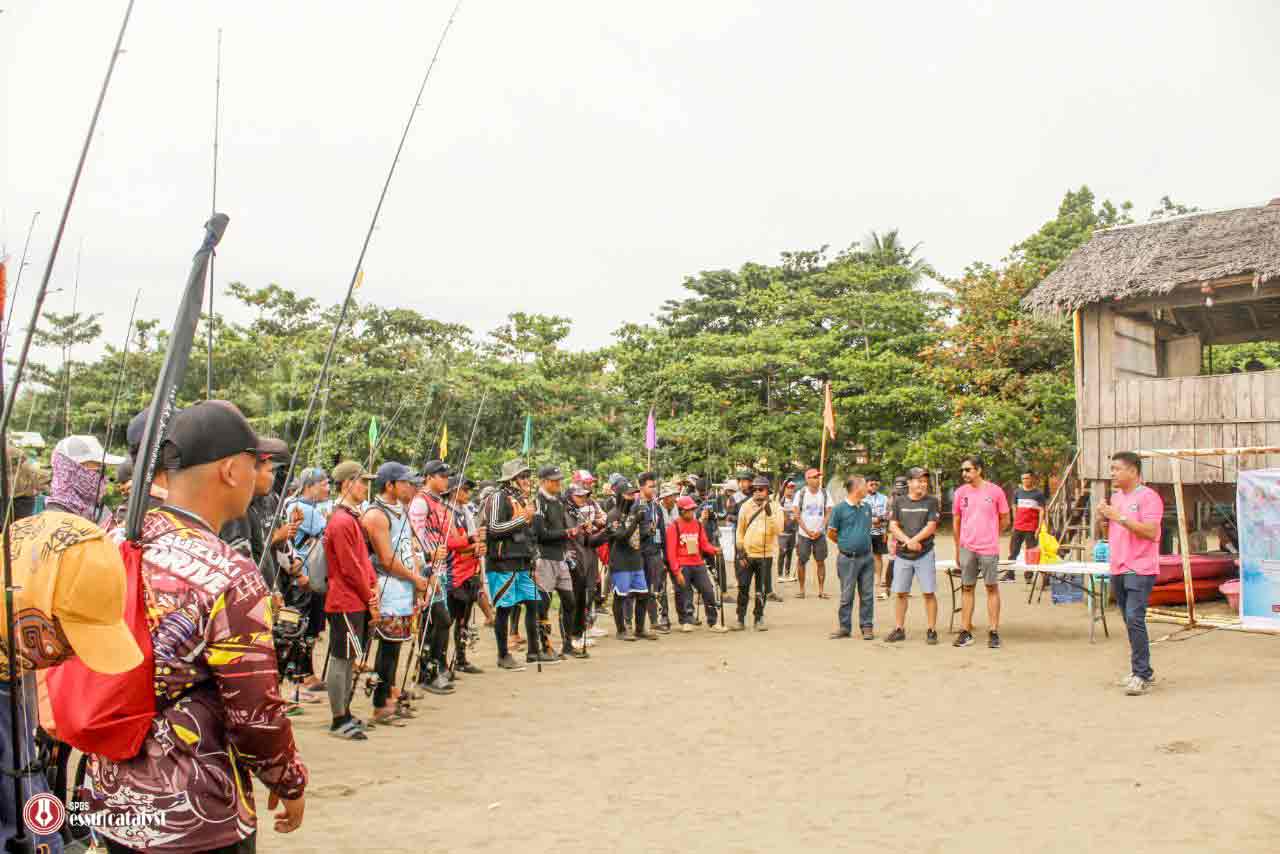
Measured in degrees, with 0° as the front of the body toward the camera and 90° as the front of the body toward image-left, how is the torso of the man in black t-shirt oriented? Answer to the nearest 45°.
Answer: approximately 0°

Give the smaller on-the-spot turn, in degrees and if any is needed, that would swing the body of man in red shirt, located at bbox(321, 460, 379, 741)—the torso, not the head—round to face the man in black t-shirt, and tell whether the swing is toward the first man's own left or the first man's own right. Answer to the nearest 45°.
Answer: approximately 45° to the first man's own left

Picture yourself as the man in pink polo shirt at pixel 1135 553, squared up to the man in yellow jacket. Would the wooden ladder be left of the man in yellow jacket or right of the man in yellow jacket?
right

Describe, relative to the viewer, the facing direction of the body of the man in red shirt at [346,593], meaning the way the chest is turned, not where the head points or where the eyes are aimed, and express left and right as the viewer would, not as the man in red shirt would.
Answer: facing to the right of the viewer

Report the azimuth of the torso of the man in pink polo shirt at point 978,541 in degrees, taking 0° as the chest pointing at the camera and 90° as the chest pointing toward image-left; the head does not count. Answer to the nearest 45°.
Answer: approximately 0°

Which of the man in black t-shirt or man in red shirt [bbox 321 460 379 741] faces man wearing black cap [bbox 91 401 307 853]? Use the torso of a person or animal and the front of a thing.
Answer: the man in black t-shirt

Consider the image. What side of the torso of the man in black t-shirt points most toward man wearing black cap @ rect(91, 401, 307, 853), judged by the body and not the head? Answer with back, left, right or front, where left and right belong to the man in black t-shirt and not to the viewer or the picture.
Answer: front

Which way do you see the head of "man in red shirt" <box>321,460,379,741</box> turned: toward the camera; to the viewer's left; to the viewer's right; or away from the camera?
to the viewer's right

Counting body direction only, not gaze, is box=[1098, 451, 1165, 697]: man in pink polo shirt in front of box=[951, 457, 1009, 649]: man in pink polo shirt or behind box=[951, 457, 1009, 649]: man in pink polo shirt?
in front

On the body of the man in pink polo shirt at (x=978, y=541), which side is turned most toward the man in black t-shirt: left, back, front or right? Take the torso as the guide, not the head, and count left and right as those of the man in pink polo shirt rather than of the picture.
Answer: right

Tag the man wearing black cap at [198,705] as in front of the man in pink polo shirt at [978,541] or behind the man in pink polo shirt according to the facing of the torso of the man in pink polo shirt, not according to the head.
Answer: in front

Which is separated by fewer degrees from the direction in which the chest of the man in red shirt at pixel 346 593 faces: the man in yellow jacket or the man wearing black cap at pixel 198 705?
the man in yellow jacket

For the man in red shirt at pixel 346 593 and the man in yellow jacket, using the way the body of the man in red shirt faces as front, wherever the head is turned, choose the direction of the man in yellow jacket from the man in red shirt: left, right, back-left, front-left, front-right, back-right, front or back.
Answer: front-left

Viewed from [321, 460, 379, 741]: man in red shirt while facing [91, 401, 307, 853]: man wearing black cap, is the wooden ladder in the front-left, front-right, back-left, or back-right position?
back-left

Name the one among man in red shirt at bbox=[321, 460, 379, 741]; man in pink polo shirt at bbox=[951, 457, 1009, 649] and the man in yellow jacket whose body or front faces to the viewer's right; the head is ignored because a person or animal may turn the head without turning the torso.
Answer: the man in red shirt
